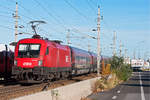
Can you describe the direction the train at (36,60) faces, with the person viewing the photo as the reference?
facing the viewer and to the left of the viewer

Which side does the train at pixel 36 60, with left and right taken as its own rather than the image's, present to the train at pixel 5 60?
right

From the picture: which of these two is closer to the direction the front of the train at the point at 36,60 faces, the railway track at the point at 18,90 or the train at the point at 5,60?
the railway track
